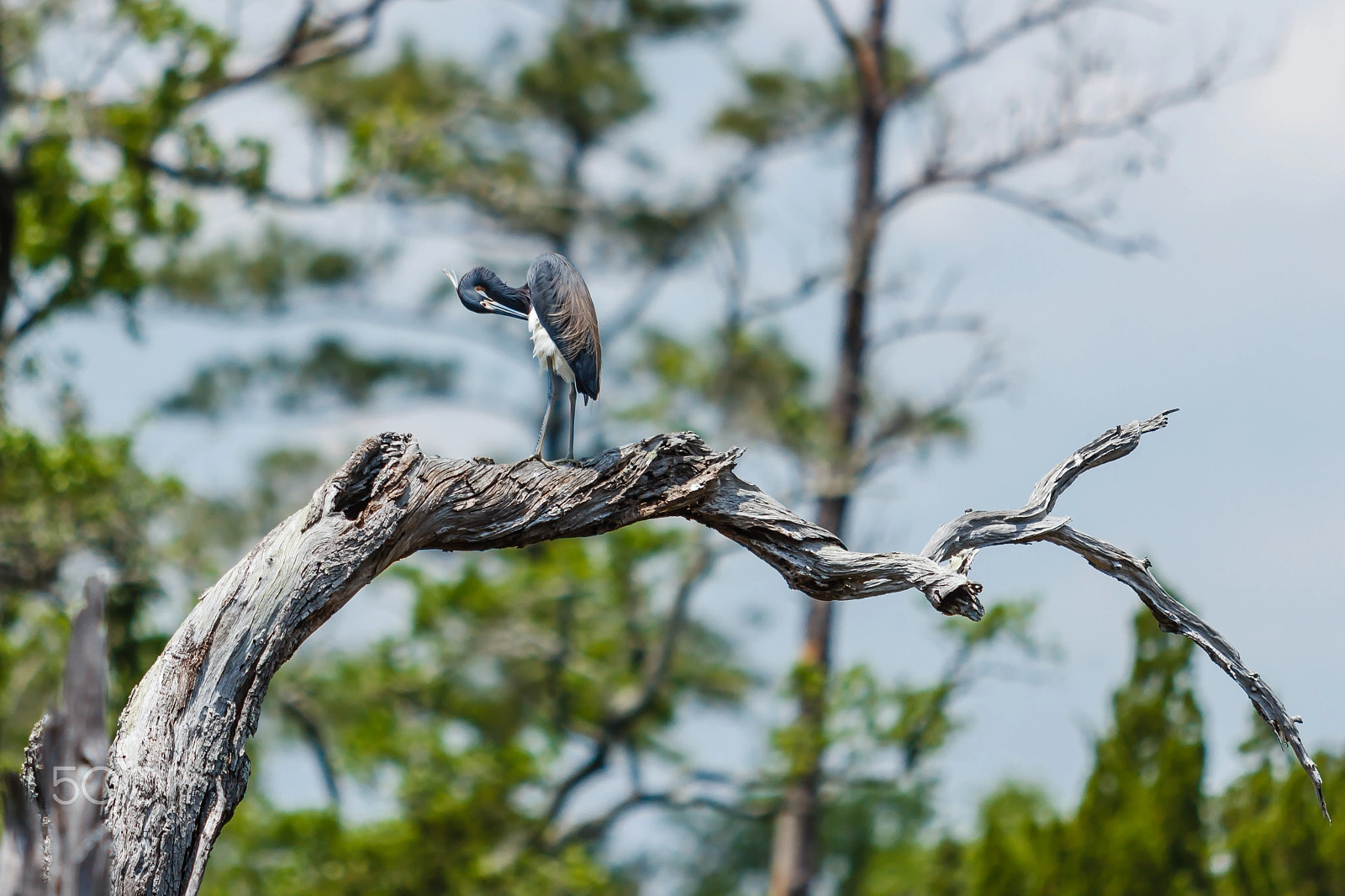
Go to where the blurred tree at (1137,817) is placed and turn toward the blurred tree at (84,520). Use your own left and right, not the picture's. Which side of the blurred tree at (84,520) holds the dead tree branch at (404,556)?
left

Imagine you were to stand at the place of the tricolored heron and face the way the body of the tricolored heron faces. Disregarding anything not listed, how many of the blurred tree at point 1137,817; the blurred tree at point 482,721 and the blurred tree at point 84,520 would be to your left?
0

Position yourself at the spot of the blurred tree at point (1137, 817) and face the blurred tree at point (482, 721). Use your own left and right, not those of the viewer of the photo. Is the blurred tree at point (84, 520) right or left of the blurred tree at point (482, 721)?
left

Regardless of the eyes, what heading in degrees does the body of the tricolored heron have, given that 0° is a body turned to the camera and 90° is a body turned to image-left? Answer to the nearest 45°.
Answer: approximately 90°

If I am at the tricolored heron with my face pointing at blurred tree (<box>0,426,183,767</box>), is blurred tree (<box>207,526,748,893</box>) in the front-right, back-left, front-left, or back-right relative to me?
front-right

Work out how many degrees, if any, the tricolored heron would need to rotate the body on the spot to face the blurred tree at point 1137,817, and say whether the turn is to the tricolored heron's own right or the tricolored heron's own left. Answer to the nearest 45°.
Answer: approximately 135° to the tricolored heron's own right

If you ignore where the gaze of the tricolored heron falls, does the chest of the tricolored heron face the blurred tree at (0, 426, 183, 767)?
no

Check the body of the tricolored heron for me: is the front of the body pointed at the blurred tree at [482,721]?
no
